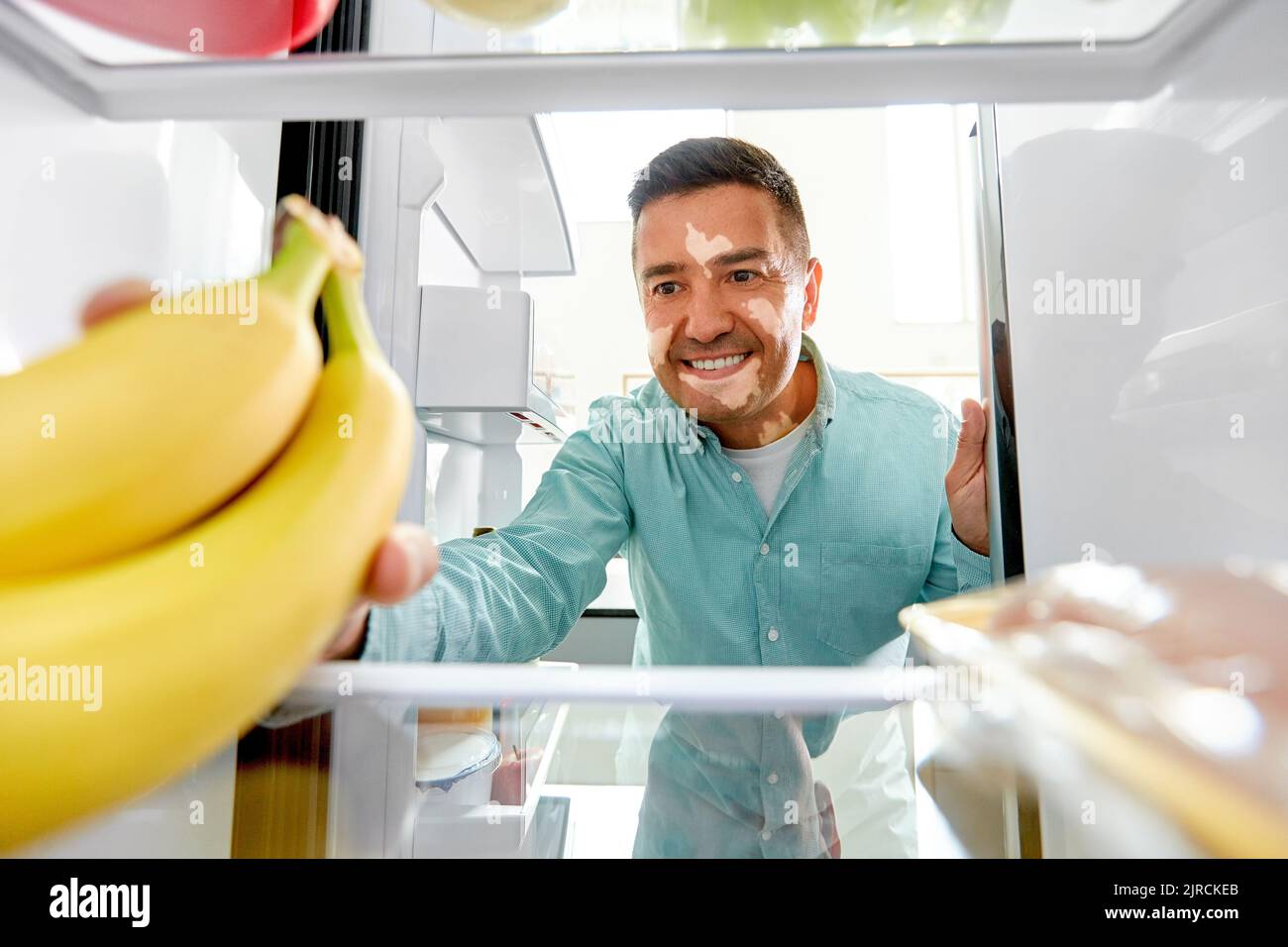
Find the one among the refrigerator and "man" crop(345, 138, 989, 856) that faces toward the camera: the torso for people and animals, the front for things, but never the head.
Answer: the man

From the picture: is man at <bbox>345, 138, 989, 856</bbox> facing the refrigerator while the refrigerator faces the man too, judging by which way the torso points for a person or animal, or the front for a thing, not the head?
yes

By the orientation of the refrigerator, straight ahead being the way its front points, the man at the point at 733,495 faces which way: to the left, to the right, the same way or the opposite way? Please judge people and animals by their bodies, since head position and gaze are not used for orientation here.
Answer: the opposite way

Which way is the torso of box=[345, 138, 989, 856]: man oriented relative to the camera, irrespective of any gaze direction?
toward the camera

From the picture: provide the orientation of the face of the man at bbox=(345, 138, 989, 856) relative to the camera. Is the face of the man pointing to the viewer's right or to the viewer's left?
to the viewer's left

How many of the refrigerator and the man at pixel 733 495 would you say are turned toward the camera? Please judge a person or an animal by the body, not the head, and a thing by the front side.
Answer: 1

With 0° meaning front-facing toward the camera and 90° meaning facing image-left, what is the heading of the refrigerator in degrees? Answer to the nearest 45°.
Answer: approximately 180°
